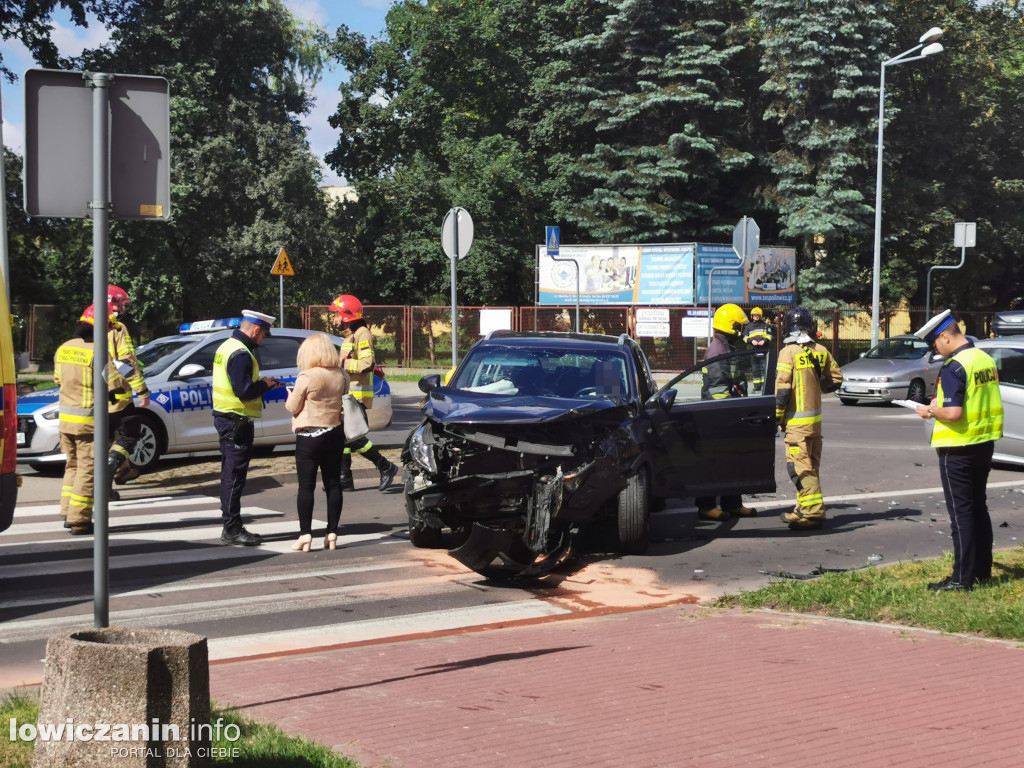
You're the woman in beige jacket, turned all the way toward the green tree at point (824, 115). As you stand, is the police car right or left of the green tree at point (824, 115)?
left

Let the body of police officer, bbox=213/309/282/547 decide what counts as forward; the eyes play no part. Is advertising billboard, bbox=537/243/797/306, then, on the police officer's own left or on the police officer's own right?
on the police officer's own left

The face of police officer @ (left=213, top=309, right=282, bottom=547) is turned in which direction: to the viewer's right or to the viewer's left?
to the viewer's right

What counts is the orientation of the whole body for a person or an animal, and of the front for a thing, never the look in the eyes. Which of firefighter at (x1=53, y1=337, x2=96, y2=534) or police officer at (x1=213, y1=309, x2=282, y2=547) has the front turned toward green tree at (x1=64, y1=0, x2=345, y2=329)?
the firefighter

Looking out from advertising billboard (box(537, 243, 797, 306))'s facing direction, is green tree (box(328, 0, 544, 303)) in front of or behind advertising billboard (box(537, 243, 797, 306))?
behind

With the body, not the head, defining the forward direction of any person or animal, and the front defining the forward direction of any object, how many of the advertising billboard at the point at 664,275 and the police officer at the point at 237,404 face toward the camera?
1

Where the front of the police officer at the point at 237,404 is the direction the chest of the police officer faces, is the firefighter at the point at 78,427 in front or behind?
behind

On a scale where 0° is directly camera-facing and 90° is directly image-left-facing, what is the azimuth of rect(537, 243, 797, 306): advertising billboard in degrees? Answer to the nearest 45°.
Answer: approximately 0°

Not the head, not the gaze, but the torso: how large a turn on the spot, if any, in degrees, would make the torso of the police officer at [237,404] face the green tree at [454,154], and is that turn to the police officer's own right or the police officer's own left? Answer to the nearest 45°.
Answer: approximately 90° to the police officer's own left

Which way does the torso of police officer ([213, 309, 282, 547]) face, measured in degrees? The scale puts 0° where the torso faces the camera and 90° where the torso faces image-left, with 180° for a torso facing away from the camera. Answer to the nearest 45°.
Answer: approximately 270°
